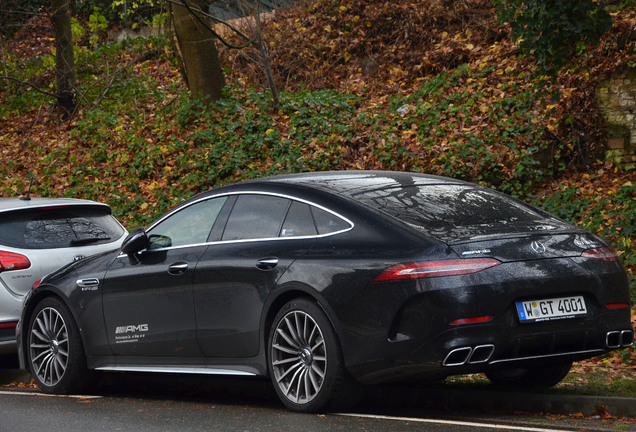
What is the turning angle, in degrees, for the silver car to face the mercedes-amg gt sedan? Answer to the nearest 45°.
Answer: approximately 180°

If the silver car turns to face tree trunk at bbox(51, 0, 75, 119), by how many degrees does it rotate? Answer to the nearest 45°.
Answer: approximately 45° to its right

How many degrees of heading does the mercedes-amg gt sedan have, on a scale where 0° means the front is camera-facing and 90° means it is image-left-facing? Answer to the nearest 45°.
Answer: approximately 135°

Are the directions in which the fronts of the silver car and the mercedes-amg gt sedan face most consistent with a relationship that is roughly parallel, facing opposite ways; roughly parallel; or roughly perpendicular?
roughly parallel

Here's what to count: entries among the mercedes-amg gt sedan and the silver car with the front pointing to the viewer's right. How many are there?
0

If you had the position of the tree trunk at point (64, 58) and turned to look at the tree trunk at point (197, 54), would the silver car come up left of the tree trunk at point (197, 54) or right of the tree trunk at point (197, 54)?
right

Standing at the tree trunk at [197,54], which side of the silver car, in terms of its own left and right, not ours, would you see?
right

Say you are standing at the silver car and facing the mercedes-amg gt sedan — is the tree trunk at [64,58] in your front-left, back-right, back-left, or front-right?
back-left

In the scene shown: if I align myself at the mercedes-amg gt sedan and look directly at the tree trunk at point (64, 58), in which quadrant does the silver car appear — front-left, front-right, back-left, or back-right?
front-left

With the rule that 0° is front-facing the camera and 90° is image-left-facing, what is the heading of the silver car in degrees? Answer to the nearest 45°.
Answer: approximately 135°

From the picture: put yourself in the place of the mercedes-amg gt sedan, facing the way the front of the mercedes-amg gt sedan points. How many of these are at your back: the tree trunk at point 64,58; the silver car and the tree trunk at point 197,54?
0

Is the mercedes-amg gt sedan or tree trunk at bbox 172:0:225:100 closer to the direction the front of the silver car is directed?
the tree trunk

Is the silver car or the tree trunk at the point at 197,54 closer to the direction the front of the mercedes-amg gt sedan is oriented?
the silver car

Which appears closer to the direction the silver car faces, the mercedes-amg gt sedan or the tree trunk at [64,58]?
the tree trunk

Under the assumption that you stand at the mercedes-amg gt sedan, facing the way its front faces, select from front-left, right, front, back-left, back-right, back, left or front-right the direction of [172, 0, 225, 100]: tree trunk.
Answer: front-right

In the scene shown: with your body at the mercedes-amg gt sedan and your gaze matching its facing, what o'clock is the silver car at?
The silver car is roughly at 12 o'clock from the mercedes-amg gt sedan.
